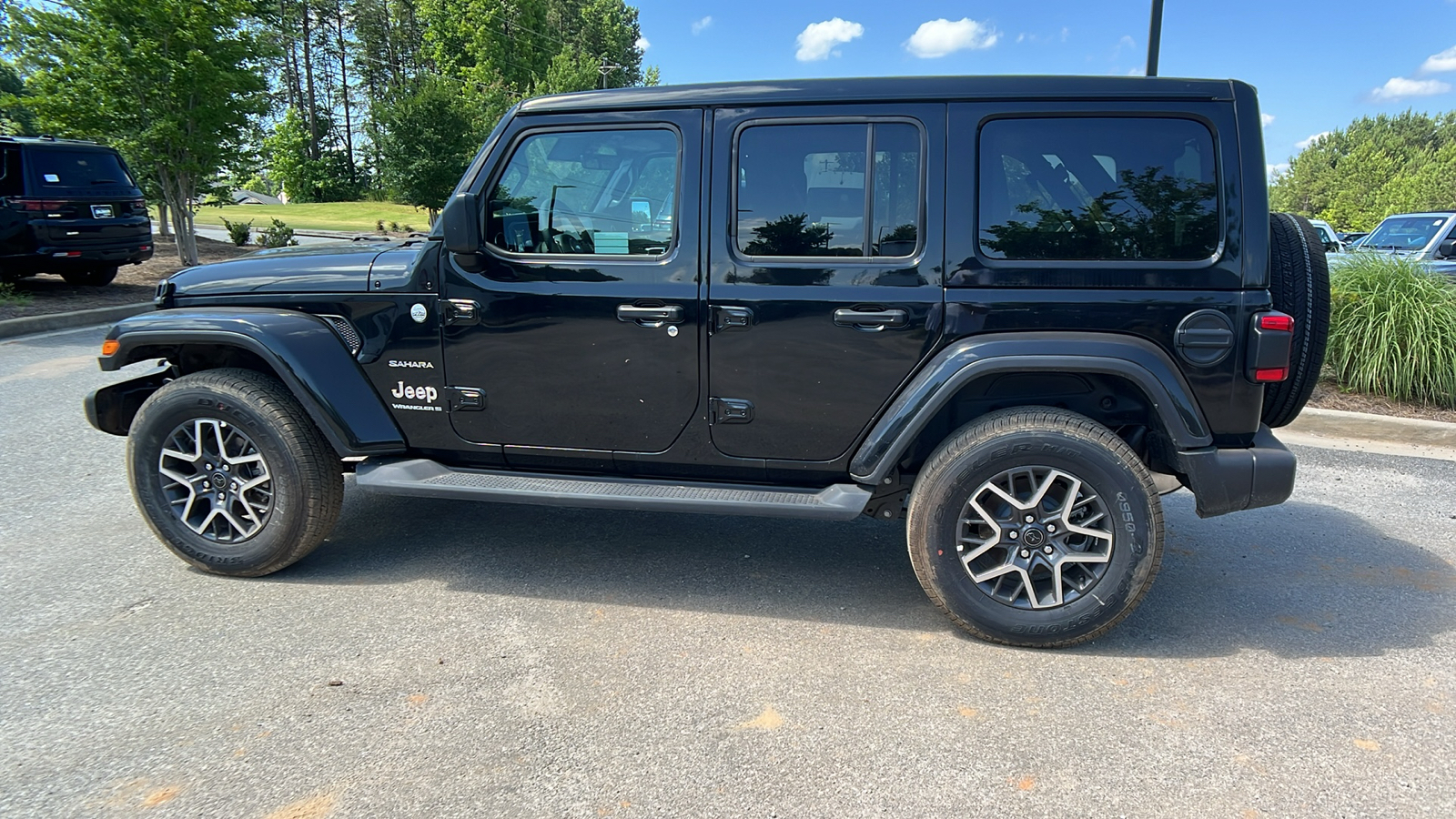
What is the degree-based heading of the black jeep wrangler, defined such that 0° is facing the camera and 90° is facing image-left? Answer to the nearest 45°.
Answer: approximately 90°

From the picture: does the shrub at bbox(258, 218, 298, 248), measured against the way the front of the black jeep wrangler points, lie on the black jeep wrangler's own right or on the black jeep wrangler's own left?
on the black jeep wrangler's own right

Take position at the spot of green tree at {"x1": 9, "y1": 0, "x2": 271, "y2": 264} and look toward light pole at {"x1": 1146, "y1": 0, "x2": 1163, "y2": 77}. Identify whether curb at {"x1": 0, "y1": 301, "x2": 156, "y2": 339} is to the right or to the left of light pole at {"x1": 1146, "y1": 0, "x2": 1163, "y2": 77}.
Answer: right

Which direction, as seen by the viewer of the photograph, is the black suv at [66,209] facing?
facing away from the viewer and to the left of the viewer
